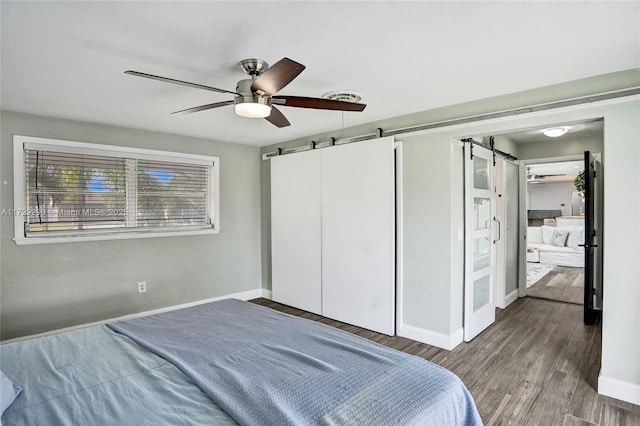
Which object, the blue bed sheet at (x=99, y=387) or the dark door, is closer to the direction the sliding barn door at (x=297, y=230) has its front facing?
the blue bed sheet

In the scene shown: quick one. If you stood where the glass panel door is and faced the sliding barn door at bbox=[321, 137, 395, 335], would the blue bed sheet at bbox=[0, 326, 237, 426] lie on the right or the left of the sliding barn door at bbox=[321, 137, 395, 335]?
left

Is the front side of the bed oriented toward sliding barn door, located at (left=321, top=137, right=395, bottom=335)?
yes

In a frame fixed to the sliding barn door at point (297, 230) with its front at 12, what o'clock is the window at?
The window is roughly at 1 o'clock from the sliding barn door.

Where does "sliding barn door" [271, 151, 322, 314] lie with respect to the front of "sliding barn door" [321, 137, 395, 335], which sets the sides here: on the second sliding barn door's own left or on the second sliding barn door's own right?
on the second sliding barn door's own right

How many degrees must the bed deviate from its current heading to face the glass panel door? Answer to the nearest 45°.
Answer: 0° — it already faces it

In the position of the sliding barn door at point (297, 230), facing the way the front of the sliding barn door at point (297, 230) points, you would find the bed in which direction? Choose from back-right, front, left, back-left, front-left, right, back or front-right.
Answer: front-left

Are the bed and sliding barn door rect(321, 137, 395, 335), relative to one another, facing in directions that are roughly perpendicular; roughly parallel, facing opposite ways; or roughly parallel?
roughly parallel, facing opposite ways

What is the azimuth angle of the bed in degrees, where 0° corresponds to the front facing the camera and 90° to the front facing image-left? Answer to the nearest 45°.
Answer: approximately 225°

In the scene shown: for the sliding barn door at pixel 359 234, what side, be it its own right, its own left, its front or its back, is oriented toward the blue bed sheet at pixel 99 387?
front

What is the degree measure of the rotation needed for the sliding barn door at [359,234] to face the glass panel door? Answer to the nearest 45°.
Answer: approximately 135° to its left

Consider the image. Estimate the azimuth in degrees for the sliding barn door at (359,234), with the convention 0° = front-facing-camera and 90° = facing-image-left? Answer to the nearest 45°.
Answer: approximately 45°

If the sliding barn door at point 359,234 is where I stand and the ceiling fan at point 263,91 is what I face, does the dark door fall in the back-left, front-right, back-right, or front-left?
back-left

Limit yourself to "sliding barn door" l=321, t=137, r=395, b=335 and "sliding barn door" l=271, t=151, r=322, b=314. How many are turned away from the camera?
0

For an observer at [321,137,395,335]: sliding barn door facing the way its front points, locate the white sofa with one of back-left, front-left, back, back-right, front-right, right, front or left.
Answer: back

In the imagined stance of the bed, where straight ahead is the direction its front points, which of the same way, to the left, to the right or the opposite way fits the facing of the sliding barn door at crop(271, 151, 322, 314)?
the opposite way

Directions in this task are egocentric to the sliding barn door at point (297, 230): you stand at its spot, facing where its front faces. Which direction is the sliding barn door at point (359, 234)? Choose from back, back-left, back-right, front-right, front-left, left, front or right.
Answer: left

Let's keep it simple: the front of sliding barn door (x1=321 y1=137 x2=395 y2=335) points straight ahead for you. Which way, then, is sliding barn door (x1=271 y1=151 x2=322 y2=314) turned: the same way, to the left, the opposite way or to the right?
the same way

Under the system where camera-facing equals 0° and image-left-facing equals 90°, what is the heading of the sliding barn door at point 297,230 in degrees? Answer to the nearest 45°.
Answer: approximately 45°
